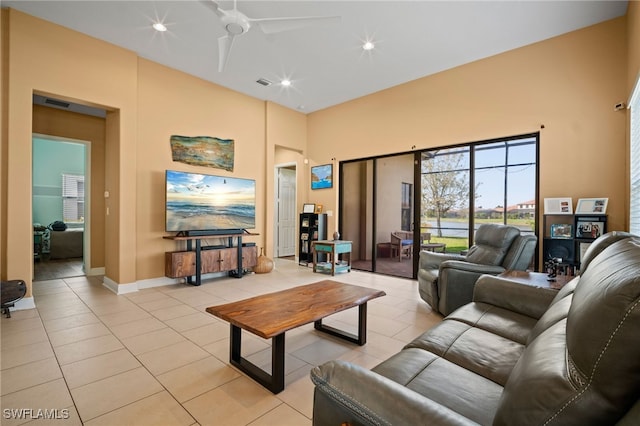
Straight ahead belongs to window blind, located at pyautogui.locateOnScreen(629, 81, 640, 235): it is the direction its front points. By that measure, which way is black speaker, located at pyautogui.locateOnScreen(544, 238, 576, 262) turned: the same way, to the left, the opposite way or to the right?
to the left

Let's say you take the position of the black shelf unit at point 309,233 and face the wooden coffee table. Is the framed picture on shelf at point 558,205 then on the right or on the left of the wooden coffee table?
left

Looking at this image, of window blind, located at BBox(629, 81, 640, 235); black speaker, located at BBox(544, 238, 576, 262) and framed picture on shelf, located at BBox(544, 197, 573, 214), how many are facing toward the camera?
2

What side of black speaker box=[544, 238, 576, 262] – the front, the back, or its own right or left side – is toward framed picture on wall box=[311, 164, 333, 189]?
right

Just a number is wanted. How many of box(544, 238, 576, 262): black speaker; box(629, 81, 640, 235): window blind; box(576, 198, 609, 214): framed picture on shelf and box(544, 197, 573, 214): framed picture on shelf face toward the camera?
3

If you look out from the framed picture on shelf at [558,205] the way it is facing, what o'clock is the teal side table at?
The teal side table is roughly at 3 o'clock from the framed picture on shelf.

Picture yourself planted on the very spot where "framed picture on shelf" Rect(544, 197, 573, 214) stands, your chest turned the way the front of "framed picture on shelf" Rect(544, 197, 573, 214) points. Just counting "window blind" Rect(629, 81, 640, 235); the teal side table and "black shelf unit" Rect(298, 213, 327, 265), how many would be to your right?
2

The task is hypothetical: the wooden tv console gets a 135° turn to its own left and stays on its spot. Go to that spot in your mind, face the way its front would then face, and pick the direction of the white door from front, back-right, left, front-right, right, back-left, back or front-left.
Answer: front-right

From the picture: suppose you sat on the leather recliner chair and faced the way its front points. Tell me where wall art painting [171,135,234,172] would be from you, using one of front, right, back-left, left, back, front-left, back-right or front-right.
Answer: front-right

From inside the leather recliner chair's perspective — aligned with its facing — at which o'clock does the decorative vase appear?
The decorative vase is roughly at 2 o'clock from the leather recliner chair.

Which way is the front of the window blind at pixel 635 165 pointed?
to the viewer's left
